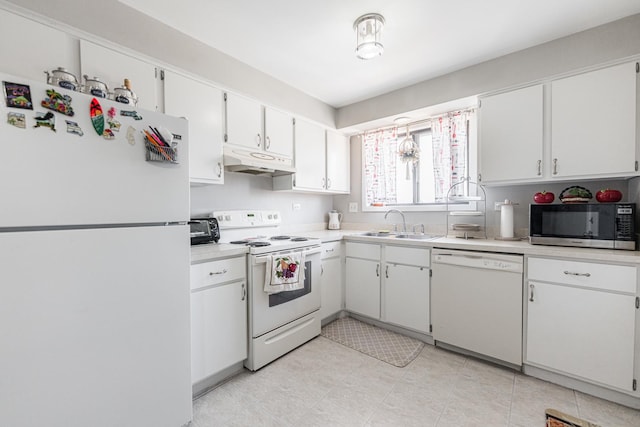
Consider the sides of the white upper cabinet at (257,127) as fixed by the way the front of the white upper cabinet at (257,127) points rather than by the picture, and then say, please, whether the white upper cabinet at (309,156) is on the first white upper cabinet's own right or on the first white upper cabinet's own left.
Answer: on the first white upper cabinet's own left

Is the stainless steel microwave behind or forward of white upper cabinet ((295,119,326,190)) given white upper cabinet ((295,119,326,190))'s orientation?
forward

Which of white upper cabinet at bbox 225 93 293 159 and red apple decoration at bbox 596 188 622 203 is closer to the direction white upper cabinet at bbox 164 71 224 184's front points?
the red apple decoration

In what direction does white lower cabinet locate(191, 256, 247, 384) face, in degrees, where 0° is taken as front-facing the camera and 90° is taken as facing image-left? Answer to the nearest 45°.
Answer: approximately 315°

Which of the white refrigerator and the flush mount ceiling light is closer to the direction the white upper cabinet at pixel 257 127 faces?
the flush mount ceiling light

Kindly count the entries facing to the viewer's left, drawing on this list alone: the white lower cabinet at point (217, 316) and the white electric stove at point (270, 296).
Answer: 0

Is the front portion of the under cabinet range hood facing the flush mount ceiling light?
yes

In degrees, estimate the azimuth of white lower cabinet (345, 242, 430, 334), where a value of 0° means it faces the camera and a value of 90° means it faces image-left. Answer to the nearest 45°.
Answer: approximately 45°

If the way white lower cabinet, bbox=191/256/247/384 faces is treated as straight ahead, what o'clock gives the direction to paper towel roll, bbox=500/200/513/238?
The paper towel roll is roughly at 11 o'clock from the white lower cabinet.

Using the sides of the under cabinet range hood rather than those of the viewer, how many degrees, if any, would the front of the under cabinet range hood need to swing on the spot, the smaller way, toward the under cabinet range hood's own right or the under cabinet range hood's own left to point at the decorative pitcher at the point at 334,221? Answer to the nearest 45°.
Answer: approximately 90° to the under cabinet range hood's own left

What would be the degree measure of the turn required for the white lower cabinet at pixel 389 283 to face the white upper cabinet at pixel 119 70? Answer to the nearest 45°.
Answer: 0° — it already faces it

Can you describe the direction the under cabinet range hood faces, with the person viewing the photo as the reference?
facing the viewer and to the right of the viewer
